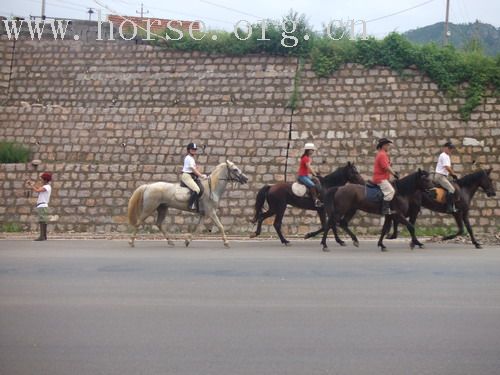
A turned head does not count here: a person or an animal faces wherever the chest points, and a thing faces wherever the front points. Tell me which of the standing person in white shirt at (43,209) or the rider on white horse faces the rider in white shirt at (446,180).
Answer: the rider on white horse

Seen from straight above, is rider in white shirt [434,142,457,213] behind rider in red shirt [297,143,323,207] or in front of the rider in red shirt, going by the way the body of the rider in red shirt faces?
in front

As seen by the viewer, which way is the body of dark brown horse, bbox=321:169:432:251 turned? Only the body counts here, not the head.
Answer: to the viewer's right

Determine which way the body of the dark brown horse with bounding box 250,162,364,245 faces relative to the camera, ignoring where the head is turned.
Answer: to the viewer's right

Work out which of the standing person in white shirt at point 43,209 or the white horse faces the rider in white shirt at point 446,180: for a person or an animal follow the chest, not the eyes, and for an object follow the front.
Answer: the white horse

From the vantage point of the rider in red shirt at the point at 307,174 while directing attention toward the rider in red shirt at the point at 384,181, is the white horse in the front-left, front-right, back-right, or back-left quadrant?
back-right

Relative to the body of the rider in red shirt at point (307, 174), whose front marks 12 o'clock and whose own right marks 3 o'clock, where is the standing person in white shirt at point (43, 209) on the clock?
The standing person in white shirt is roughly at 6 o'clock from the rider in red shirt.

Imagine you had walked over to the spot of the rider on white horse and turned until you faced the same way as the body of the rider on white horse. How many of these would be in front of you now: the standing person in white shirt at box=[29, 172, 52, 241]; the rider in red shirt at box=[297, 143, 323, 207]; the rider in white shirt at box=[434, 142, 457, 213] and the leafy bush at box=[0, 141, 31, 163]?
2

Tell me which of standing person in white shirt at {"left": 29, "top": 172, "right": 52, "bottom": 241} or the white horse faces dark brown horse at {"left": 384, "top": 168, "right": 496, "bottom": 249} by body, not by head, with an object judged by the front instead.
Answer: the white horse

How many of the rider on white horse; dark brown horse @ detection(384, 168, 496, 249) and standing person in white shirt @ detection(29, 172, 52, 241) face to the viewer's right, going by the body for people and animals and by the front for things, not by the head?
2

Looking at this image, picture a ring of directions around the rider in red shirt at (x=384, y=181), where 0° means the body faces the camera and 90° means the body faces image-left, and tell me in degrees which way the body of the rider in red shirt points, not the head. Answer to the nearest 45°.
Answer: approximately 270°

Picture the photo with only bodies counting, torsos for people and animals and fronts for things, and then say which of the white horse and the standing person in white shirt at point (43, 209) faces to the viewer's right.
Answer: the white horse

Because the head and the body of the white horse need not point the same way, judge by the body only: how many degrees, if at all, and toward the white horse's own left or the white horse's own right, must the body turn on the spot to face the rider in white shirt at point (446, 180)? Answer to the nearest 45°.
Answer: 0° — it already faces them

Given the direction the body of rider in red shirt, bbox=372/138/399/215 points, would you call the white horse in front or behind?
behind

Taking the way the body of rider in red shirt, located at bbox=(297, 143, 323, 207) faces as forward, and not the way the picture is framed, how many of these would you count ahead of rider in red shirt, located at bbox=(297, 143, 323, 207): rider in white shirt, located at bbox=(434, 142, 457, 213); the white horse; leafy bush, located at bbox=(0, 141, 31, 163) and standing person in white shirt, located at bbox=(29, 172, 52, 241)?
1

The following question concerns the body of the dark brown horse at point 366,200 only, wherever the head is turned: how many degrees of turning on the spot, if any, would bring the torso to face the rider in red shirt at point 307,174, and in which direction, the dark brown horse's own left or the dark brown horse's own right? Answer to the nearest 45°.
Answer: approximately 135° to the dark brown horse's own left

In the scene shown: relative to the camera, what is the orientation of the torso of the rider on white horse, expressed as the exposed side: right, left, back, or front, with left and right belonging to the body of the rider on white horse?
right
